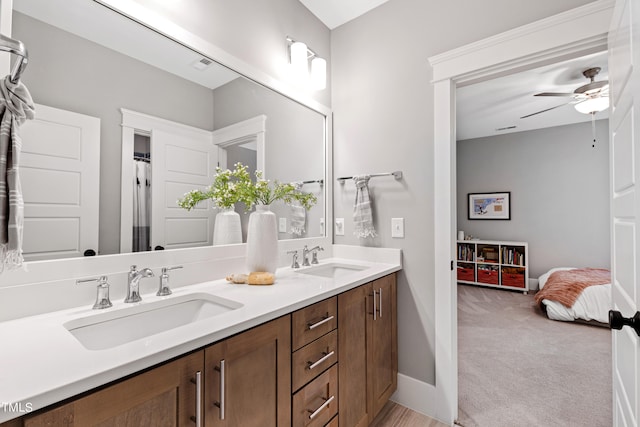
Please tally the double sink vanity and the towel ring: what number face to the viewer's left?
0

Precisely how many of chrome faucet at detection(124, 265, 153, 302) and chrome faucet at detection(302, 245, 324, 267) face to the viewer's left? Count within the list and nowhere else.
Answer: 0

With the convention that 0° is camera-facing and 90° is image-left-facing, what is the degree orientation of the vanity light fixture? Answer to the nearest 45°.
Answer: approximately 315°

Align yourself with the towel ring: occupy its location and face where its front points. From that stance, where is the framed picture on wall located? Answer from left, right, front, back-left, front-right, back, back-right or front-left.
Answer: front-left

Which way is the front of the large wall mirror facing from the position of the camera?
facing the viewer and to the right of the viewer

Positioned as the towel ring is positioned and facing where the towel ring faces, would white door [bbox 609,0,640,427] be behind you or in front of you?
in front

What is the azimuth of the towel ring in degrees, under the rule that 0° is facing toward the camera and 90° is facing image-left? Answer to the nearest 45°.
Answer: approximately 315°

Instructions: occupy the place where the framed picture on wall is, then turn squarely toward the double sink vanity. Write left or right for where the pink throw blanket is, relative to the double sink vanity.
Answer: left

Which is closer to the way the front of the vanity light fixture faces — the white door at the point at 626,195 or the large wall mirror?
the white door

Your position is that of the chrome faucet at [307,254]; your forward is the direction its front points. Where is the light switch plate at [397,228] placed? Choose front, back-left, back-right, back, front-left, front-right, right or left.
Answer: front-left

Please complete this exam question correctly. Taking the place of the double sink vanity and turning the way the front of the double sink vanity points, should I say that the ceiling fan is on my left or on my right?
on my left
